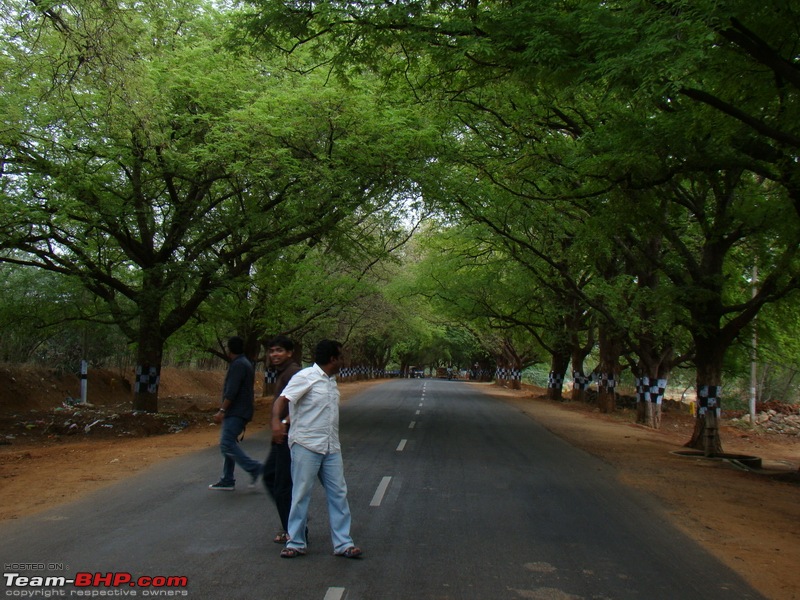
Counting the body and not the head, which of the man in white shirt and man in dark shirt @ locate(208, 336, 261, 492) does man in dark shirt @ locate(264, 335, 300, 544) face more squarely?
the man in white shirt

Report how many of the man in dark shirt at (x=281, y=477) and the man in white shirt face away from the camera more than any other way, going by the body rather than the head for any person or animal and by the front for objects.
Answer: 0

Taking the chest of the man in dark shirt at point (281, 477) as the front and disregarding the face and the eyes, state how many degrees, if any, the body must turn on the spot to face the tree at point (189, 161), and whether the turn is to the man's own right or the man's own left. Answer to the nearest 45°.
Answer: approximately 135° to the man's own right

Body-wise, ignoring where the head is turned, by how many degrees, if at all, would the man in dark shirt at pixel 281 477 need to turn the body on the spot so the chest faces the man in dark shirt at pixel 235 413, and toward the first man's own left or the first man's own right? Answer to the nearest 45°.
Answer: approximately 135° to the first man's own right

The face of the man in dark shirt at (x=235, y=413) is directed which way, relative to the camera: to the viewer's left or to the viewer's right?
to the viewer's left

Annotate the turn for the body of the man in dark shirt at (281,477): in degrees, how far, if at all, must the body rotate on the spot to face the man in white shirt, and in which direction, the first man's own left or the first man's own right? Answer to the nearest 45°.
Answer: approximately 90° to the first man's own left

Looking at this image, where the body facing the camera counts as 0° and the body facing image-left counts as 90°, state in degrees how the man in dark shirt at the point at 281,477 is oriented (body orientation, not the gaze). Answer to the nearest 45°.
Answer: approximately 45°
